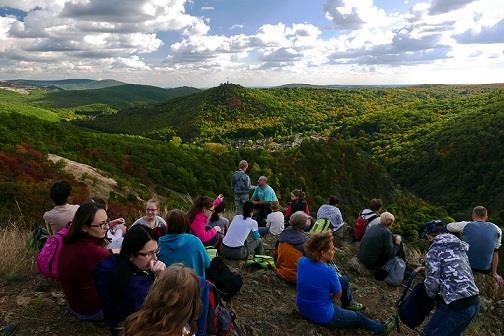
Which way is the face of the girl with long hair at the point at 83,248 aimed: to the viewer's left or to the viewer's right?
to the viewer's right

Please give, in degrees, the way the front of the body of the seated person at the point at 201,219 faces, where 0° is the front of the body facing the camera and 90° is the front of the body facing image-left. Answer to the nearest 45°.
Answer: approximately 270°

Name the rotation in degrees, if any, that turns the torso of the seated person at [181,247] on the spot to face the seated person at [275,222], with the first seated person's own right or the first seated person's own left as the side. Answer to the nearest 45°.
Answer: approximately 45° to the first seated person's own right

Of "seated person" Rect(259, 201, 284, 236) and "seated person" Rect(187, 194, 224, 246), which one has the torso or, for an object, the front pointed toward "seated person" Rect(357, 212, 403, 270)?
"seated person" Rect(187, 194, 224, 246)

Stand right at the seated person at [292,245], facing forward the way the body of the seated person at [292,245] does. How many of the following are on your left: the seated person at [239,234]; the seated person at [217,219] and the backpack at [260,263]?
3

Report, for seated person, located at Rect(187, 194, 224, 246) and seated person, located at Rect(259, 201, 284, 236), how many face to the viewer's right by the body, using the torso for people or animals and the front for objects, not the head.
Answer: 1

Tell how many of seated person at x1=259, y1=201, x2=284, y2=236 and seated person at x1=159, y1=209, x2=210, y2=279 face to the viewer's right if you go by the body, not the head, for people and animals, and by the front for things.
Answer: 0

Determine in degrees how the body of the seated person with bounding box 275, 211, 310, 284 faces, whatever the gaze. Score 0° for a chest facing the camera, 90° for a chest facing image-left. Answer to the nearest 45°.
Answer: approximately 225°

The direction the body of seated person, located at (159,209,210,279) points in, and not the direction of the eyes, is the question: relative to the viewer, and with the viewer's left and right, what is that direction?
facing away from the viewer

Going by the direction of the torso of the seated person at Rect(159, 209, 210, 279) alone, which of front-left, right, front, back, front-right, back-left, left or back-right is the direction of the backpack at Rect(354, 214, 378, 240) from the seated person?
front-right

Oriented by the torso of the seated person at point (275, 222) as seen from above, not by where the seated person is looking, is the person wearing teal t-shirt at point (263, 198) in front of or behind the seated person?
in front

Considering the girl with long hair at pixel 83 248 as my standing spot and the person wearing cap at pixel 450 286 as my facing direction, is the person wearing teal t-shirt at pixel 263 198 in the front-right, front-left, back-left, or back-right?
front-left

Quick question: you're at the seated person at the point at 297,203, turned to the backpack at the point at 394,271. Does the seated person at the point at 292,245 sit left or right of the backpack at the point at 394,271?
right
